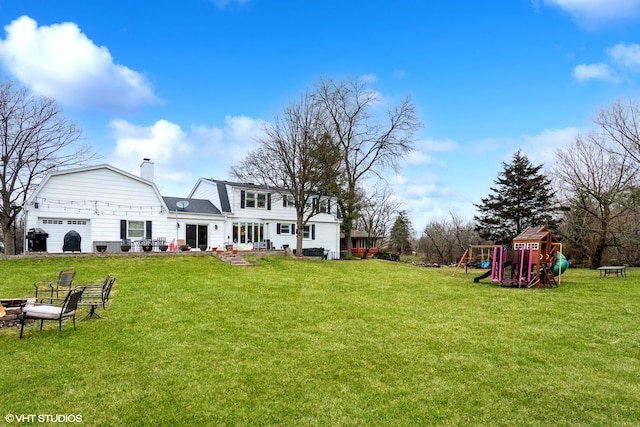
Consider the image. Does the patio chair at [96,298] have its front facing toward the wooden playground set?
no

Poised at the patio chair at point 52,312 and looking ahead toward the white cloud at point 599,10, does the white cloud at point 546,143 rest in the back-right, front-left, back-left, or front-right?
front-left

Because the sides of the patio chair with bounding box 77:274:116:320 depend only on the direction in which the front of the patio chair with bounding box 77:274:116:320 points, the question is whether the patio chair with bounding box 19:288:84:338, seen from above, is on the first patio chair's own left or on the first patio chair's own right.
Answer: on the first patio chair's own left

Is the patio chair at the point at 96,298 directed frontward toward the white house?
no

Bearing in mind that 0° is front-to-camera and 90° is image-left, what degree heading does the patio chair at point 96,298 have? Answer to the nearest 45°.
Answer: approximately 90°

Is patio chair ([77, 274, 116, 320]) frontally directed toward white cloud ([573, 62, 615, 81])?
no
